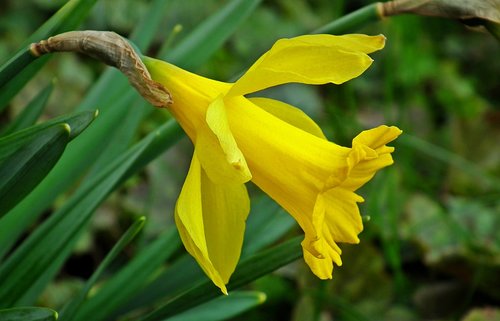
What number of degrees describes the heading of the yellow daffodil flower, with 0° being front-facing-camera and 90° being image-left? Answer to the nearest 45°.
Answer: approximately 270°

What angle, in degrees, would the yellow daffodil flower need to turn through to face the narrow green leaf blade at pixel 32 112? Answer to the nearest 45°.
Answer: approximately 135° to its left

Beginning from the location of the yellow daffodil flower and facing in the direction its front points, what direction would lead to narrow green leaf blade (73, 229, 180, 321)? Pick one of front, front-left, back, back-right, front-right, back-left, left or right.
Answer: back-left

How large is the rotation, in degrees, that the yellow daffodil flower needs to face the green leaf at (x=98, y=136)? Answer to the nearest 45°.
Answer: approximately 135° to its left

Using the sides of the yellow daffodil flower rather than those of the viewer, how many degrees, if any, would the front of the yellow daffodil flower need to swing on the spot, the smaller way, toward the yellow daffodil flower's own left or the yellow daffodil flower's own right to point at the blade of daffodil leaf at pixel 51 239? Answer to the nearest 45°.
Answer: approximately 135° to the yellow daffodil flower's own left

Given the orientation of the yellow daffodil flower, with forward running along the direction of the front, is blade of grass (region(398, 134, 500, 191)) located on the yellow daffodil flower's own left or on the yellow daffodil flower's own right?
on the yellow daffodil flower's own left
